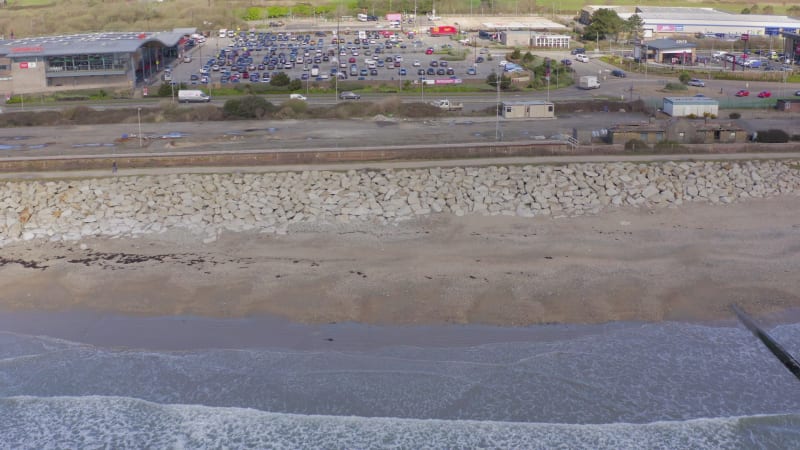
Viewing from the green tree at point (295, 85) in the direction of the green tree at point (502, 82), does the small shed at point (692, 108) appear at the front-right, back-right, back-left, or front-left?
front-right

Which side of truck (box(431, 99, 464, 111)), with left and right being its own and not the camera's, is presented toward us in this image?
left

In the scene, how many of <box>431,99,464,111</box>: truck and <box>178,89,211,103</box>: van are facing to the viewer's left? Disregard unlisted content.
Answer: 1

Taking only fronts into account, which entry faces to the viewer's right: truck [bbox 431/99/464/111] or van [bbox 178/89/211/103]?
van [bbox 178/89/211/103]

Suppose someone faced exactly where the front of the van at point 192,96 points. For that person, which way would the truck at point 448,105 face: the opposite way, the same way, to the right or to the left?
the opposite way

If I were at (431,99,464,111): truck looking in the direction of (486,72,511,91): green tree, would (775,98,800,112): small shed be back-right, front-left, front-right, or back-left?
front-right

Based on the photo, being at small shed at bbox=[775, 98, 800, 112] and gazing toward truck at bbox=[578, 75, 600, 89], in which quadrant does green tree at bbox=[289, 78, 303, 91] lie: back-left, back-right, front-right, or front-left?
front-left

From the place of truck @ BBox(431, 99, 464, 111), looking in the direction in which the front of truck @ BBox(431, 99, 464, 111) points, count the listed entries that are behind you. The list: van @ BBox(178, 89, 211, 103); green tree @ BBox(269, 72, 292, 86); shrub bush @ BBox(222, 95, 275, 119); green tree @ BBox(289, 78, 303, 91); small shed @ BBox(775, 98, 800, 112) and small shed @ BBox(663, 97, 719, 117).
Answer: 2

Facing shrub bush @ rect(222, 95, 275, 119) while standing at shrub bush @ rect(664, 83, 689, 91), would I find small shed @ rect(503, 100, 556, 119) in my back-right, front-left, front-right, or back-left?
front-left
